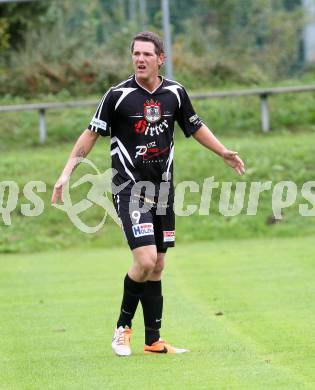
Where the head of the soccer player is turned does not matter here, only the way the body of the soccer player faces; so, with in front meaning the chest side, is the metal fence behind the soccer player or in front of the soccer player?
behind

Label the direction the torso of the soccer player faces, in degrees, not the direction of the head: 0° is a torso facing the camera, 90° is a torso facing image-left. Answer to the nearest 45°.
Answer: approximately 0°
